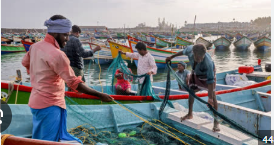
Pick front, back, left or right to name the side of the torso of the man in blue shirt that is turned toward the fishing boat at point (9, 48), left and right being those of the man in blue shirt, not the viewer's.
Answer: right

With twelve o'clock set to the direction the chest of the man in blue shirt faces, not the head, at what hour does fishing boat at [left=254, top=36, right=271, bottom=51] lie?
The fishing boat is roughly at 5 o'clock from the man in blue shirt.

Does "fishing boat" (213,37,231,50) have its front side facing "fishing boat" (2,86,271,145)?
yes

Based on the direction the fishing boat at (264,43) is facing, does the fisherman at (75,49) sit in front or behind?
in front

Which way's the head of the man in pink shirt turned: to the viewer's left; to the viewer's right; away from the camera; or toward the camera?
to the viewer's right

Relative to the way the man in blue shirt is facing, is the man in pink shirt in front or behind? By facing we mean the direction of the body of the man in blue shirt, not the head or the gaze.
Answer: in front
